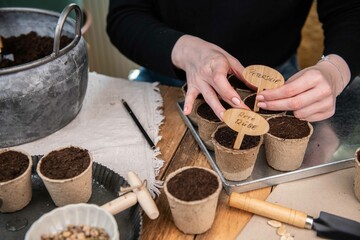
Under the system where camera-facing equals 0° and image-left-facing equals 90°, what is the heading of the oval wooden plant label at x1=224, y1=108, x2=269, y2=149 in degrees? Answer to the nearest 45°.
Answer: approximately 0°
